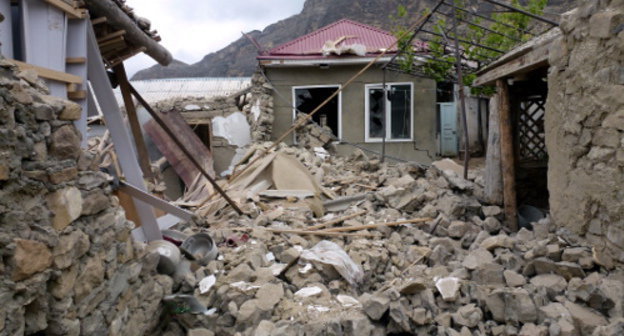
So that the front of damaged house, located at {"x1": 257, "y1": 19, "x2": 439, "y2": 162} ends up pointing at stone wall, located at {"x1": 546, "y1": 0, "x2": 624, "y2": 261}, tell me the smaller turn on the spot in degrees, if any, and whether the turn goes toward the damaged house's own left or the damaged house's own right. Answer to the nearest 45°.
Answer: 0° — it already faces it

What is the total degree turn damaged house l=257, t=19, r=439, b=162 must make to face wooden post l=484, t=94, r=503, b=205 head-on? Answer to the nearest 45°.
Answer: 0° — it already faces it

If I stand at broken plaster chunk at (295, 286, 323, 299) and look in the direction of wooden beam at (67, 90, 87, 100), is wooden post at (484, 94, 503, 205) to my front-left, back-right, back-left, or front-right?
back-right

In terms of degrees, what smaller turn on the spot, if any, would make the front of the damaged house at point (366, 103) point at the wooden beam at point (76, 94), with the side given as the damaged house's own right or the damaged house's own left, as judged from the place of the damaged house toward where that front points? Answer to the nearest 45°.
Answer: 0° — it already faces it

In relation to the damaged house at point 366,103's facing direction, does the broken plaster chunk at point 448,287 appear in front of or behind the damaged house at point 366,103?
in front

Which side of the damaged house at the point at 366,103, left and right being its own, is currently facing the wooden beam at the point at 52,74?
front

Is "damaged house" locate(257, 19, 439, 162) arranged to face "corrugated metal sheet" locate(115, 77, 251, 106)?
no

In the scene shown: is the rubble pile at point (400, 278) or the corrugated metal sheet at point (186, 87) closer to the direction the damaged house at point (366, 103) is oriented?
the rubble pile

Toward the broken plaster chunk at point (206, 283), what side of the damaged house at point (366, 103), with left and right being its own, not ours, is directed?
front

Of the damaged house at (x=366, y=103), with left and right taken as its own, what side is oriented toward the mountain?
back

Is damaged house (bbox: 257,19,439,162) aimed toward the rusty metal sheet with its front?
no

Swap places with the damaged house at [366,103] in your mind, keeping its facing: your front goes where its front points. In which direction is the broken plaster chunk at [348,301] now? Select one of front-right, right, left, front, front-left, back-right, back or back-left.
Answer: front

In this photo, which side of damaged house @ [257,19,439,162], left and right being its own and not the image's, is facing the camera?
front
